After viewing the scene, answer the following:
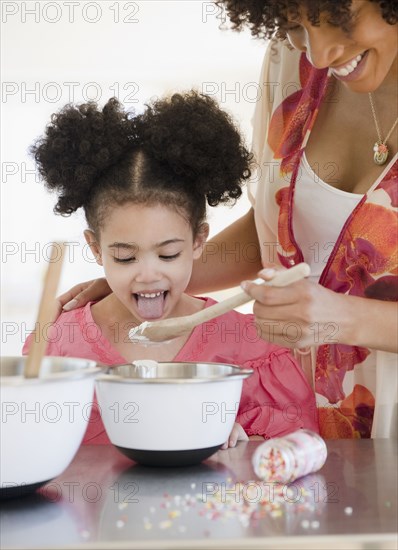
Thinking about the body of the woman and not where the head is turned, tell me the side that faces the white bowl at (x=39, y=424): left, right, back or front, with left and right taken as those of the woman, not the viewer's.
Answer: front

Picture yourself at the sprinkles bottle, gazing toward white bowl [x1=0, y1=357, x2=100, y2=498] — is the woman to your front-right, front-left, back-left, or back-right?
back-right

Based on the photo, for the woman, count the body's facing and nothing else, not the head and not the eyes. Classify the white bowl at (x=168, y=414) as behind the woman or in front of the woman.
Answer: in front

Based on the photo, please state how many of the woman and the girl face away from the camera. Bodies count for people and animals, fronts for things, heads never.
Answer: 0

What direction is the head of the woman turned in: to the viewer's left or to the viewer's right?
to the viewer's left

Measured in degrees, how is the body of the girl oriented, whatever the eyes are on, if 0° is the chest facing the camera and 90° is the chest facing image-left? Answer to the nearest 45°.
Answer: approximately 0°

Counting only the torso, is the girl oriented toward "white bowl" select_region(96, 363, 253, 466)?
yes

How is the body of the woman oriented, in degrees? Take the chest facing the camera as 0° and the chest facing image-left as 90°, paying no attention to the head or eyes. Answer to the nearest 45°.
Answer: approximately 45°
